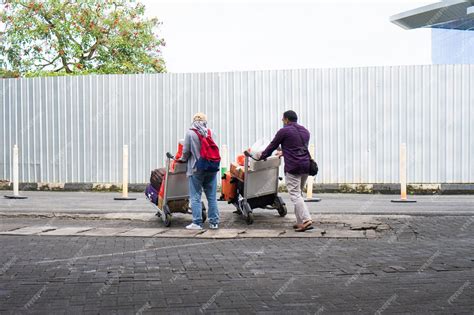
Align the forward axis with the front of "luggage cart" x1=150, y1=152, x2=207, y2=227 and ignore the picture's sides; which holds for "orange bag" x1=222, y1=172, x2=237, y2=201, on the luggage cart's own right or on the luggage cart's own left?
on the luggage cart's own right

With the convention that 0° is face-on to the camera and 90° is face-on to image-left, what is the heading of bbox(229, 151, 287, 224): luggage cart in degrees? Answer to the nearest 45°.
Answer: approximately 135°

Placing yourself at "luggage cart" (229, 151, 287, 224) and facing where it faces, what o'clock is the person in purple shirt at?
The person in purple shirt is roughly at 6 o'clock from the luggage cart.

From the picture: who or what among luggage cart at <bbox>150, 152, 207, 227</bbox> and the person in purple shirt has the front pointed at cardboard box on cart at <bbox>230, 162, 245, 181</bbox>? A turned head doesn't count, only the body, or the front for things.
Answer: the person in purple shirt

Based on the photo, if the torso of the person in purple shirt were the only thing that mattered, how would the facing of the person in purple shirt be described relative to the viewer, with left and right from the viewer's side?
facing away from the viewer and to the left of the viewer

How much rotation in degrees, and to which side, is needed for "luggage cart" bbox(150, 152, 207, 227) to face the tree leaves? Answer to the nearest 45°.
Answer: approximately 45° to its right

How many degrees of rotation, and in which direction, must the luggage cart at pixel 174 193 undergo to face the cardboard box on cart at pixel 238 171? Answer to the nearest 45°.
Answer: approximately 135° to its right

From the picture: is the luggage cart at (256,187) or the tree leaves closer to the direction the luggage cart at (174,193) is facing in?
the tree leaves

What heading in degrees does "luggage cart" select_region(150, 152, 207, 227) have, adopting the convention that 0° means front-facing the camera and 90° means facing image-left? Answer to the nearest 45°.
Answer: approximately 135°

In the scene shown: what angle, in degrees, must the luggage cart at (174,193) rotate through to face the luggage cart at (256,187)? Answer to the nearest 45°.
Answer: approximately 135° to its right

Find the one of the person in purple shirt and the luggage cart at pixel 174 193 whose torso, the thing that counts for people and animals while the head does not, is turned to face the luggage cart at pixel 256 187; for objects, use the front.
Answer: the person in purple shirt
